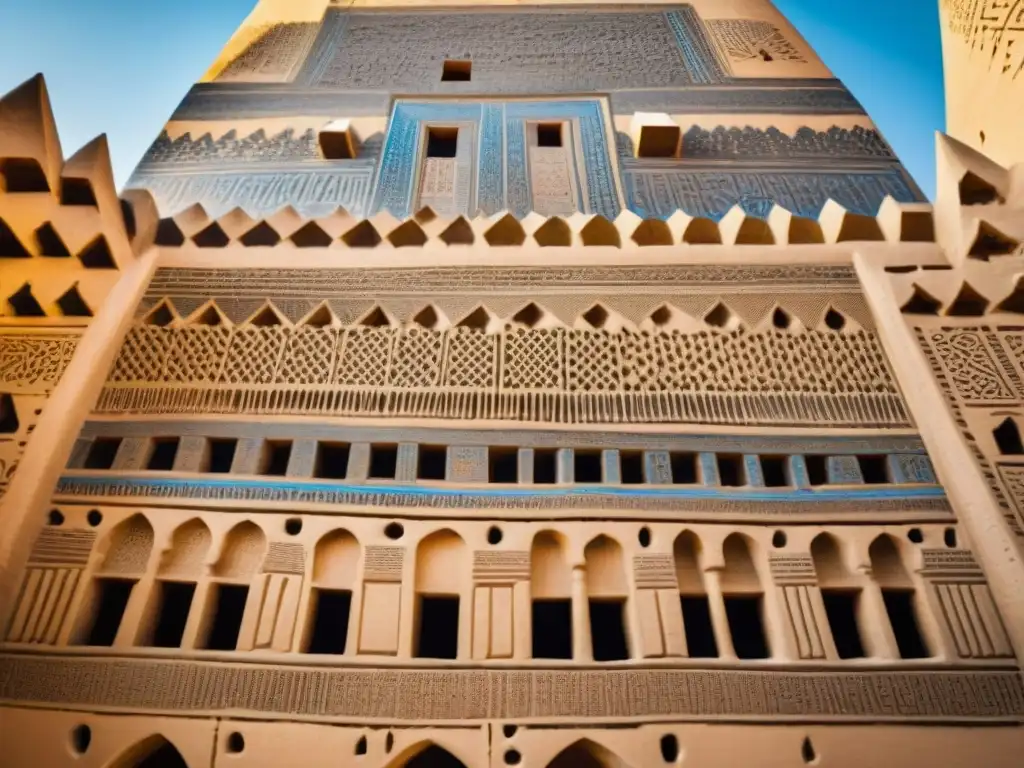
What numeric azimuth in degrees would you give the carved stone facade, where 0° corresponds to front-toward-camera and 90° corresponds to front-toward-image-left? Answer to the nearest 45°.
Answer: approximately 0°
